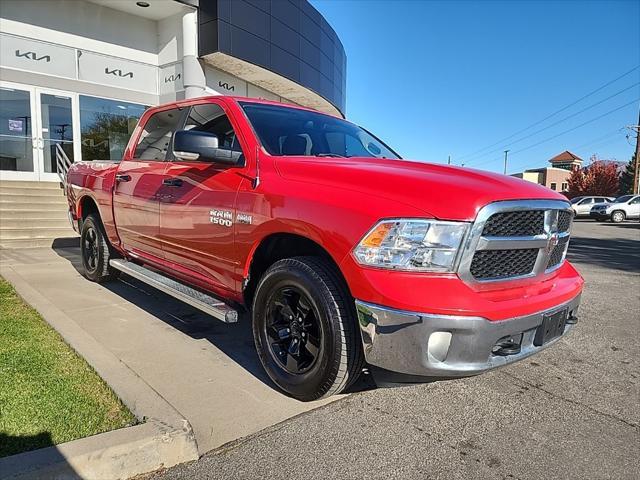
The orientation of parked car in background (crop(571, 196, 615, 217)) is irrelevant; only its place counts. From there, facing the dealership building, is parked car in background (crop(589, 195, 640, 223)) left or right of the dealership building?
left

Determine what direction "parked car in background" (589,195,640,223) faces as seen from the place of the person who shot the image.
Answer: facing the viewer and to the left of the viewer

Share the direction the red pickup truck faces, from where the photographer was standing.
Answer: facing the viewer and to the right of the viewer

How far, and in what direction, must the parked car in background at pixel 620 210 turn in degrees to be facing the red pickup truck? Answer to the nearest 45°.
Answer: approximately 45° to its left

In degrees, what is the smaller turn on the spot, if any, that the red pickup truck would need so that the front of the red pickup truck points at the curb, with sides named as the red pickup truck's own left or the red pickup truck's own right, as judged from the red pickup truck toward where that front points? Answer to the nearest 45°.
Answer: approximately 90° to the red pickup truck's own right

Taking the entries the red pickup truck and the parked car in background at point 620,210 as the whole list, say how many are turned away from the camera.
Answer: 0

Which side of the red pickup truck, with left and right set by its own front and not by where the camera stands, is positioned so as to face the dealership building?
back

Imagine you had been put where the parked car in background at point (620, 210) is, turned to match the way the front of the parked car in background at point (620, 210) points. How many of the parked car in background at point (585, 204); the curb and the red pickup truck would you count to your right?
1

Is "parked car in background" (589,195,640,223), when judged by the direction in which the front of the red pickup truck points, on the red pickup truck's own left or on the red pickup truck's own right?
on the red pickup truck's own left

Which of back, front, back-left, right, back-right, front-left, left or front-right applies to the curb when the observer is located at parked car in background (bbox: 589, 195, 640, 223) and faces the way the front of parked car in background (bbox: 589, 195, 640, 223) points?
front-left
